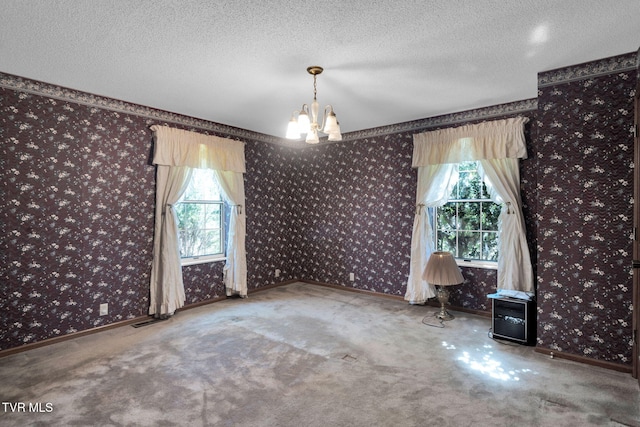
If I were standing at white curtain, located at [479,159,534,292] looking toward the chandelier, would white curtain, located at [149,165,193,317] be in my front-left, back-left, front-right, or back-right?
front-right

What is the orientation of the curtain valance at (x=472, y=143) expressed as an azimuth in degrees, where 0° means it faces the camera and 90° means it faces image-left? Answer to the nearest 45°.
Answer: approximately 45°

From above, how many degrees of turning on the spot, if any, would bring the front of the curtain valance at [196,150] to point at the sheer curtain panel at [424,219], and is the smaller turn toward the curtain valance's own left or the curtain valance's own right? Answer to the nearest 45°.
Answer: approximately 45° to the curtain valance's own left

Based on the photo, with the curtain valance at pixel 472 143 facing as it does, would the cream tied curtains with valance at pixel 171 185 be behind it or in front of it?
in front

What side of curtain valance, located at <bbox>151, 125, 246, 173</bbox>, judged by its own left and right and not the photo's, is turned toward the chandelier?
front

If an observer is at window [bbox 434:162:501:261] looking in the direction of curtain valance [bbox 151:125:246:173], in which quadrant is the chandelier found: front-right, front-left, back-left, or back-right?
front-left

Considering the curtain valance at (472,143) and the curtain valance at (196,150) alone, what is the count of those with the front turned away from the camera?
0
